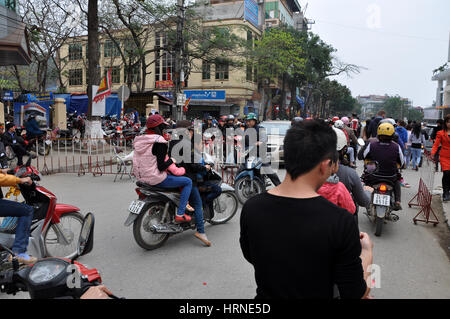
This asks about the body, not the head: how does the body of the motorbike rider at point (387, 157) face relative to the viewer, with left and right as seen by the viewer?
facing away from the viewer

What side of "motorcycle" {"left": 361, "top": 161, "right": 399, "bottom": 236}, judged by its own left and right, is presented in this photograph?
back

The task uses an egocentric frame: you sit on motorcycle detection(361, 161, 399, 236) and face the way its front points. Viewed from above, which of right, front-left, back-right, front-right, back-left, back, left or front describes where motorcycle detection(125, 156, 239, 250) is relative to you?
back-left

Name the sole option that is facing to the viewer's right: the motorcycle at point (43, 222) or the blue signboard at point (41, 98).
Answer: the motorcycle

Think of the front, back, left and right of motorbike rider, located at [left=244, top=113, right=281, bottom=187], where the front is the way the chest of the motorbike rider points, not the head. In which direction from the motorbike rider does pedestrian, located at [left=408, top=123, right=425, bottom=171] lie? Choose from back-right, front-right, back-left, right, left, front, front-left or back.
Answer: back
